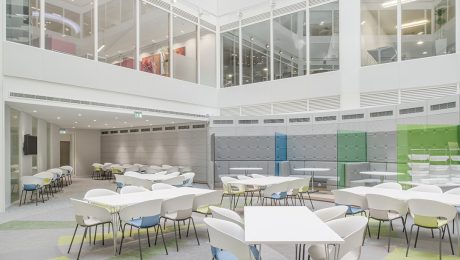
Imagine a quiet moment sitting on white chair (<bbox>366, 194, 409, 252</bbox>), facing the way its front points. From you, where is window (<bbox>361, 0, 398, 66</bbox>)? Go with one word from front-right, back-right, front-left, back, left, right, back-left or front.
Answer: front-left

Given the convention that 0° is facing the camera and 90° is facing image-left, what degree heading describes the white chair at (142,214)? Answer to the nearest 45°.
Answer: approximately 135°

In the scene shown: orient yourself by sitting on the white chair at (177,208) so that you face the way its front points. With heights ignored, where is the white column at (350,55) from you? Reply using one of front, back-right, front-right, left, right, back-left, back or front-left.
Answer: right

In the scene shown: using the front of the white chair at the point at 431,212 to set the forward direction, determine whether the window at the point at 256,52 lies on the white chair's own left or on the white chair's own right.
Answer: on the white chair's own left

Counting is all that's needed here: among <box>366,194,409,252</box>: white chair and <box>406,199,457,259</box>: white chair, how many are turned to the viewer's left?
0

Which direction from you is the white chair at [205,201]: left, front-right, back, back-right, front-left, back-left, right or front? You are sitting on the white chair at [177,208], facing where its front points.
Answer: right

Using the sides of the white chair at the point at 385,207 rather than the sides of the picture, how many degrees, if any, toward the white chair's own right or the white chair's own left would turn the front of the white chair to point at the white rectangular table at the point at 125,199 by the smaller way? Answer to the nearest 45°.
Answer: approximately 135° to the white chair's own left

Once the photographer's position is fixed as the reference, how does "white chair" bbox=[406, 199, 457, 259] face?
facing away from the viewer and to the right of the viewer

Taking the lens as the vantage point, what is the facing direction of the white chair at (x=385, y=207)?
facing away from the viewer and to the right of the viewer

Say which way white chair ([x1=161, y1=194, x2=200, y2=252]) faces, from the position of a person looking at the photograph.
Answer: facing away from the viewer and to the left of the viewer

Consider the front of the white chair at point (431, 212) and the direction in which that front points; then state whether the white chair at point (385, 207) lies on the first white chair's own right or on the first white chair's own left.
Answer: on the first white chair's own left

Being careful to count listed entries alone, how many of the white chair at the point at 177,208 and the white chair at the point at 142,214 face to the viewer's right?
0

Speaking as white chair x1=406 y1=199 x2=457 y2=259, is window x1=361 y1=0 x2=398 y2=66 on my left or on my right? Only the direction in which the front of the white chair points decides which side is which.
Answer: on my left

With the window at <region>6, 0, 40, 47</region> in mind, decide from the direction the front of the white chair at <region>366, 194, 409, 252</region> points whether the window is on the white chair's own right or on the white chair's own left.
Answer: on the white chair's own left
